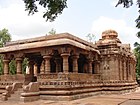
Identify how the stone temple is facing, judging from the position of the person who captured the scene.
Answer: facing the viewer and to the left of the viewer
